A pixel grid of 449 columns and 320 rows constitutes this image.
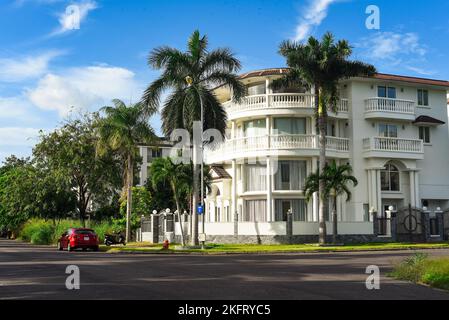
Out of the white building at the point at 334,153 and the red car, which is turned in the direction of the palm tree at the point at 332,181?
the white building

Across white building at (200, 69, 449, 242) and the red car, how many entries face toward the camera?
1

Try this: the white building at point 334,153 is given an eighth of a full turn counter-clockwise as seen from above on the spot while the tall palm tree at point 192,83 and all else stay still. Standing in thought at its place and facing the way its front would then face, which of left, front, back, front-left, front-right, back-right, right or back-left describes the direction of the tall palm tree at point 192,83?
right

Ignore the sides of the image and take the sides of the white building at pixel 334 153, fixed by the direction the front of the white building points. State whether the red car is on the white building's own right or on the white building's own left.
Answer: on the white building's own right

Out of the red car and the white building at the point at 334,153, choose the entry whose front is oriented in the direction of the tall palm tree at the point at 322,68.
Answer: the white building

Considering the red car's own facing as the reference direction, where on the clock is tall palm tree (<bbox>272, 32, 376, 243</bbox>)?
The tall palm tree is roughly at 5 o'clock from the red car.

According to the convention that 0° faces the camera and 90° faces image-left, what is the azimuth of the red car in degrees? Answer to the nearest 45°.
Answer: approximately 135°

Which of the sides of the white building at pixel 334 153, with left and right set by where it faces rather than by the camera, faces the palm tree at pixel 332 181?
front

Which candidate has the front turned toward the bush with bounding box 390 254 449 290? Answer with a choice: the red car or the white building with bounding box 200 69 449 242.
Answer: the white building

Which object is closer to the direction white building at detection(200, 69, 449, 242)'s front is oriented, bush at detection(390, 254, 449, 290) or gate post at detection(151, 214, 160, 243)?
the bush

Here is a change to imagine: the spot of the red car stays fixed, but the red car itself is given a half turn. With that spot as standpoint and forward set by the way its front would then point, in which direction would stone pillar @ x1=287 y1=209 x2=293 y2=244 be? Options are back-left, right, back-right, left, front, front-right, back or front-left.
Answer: front-left

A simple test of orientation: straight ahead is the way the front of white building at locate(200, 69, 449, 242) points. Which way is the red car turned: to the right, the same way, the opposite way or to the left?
the opposite way
